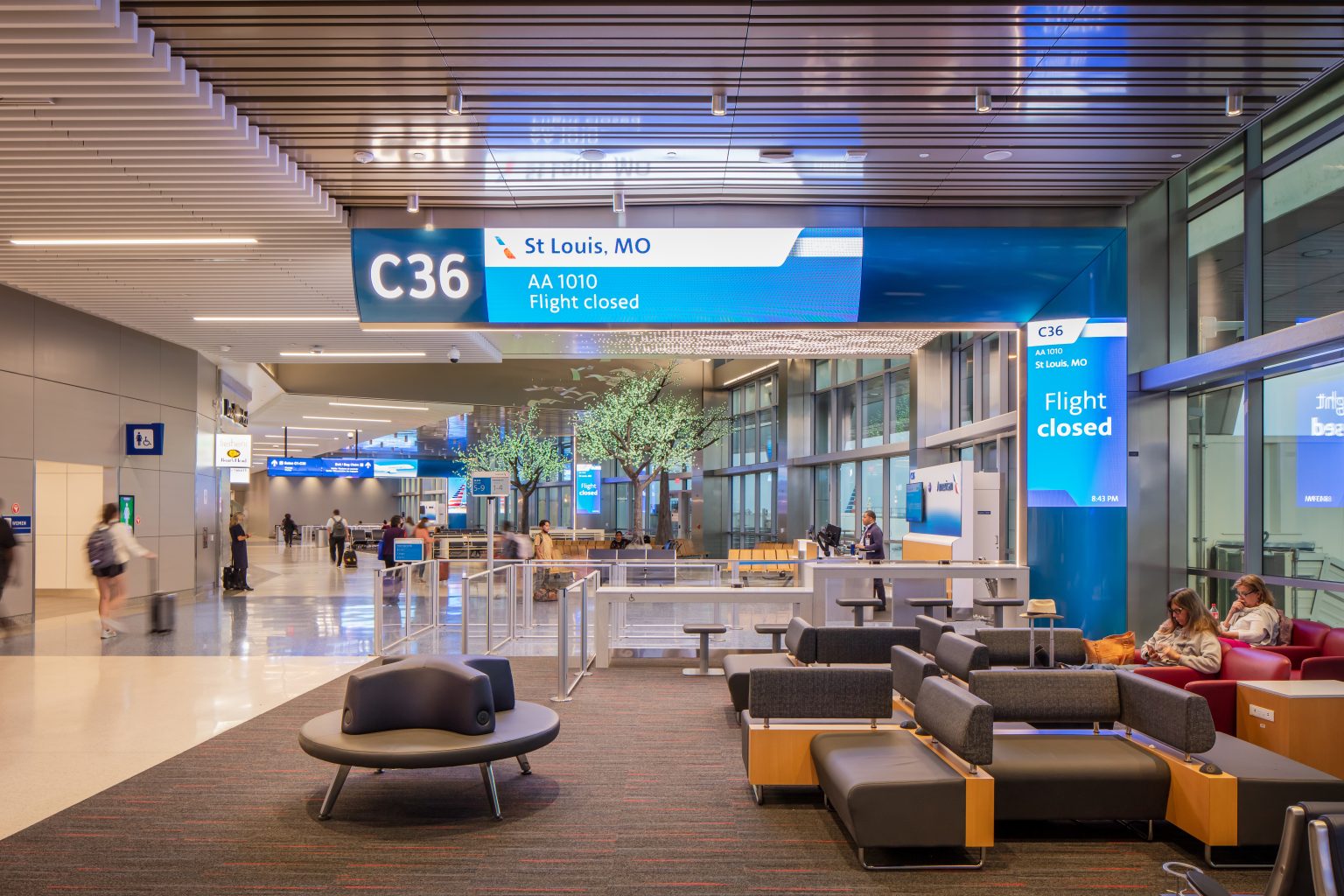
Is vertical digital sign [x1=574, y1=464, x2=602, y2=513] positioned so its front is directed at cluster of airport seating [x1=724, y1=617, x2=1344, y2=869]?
yes

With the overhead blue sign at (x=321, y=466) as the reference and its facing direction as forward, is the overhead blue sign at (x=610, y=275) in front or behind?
in front

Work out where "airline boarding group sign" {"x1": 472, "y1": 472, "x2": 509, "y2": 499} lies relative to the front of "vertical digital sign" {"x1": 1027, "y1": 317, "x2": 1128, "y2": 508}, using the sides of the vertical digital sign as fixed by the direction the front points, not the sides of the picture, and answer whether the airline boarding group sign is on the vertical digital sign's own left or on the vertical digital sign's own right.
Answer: on the vertical digital sign's own right

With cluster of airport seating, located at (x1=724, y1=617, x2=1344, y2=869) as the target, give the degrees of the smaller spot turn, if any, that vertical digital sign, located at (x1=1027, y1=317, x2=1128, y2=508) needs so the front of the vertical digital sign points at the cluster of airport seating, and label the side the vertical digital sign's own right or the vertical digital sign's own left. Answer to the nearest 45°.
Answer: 0° — it already faces it

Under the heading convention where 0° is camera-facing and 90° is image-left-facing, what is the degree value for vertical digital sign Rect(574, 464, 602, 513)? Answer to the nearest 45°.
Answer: approximately 0°
